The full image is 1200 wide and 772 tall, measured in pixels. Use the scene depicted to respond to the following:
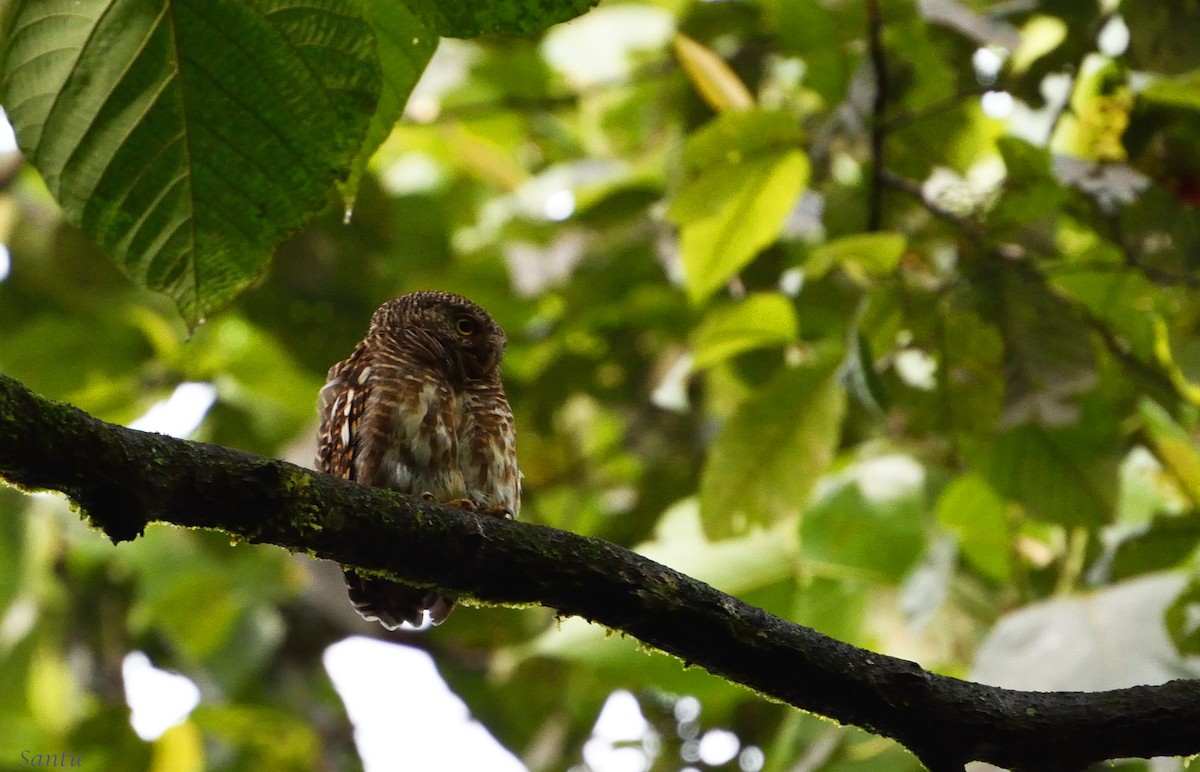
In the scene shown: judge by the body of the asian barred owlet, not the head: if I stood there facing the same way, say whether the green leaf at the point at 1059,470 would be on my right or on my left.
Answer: on my left

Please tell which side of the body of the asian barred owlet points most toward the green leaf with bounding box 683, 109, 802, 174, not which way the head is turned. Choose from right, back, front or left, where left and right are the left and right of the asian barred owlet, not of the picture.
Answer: left

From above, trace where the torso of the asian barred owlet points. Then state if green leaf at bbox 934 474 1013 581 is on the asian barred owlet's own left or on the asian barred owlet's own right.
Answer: on the asian barred owlet's own left

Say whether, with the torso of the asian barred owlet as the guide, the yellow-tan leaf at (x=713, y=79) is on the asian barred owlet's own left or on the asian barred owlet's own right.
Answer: on the asian barred owlet's own left

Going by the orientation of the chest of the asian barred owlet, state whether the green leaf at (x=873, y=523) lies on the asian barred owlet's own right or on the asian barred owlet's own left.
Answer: on the asian barred owlet's own left

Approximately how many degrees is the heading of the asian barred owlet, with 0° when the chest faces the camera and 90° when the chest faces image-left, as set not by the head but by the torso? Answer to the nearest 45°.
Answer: approximately 315°
